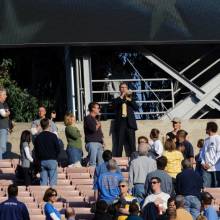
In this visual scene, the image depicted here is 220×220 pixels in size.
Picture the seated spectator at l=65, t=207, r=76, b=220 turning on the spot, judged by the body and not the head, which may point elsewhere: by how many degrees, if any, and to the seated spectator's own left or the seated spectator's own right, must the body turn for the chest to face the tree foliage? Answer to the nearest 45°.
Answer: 0° — they already face it

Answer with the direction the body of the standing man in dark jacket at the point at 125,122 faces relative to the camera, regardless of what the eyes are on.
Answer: toward the camera

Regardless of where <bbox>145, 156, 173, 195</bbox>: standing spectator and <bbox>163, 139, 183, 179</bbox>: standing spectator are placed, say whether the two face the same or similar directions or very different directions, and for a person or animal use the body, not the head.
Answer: same or similar directions

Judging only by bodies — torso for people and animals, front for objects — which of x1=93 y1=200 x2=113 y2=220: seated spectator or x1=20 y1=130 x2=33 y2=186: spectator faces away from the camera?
x1=93 y1=200 x2=113 y2=220: seated spectator

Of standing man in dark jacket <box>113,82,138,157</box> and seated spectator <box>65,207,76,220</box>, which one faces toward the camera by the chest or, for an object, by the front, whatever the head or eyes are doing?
the standing man in dark jacket

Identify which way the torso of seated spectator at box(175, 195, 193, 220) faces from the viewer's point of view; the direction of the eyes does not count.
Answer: away from the camera

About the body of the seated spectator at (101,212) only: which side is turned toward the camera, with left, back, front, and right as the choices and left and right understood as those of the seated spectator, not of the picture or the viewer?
back
